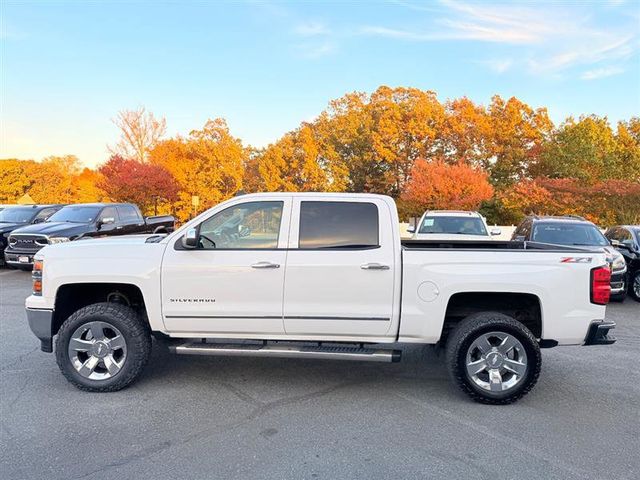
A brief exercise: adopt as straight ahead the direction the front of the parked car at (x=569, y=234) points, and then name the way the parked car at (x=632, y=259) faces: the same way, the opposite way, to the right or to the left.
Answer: the same way

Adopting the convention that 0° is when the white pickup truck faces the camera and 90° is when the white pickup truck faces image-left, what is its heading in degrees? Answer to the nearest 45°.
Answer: approximately 90°

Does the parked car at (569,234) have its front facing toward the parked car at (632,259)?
no

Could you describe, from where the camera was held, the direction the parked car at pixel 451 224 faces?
facing the viewer

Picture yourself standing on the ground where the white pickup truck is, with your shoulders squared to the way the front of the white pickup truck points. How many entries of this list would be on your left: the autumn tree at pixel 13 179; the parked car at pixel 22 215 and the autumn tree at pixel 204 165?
0

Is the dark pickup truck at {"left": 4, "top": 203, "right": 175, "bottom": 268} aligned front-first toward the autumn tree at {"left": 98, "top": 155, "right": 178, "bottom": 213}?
no

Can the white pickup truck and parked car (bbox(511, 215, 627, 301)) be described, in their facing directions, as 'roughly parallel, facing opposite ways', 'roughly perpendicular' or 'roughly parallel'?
roughly perpendicular

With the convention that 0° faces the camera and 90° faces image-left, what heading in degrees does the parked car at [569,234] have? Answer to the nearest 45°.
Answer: approximately 315°

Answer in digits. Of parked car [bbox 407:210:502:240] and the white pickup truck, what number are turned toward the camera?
1

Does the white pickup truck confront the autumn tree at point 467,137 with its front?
no

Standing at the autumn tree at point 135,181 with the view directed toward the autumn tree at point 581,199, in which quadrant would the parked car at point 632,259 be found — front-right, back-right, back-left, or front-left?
front-right

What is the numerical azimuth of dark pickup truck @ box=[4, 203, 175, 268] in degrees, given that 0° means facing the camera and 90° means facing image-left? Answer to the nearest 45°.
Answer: approximately 45°

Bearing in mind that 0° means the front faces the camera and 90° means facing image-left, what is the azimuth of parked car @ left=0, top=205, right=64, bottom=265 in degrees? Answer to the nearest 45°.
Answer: approximately 45°

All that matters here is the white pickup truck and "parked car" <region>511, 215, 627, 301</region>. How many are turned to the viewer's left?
1

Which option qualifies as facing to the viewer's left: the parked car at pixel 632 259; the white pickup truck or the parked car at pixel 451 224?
the white pickup truck
